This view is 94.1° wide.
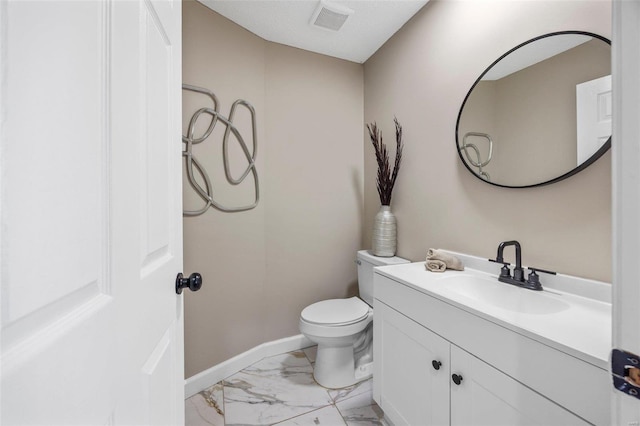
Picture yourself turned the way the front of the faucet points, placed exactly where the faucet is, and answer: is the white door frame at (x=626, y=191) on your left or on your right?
on your left

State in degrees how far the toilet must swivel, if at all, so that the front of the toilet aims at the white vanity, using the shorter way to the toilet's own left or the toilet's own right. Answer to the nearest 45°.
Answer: approximately 90° to the toilet's own left

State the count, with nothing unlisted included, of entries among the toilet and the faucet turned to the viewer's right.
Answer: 0

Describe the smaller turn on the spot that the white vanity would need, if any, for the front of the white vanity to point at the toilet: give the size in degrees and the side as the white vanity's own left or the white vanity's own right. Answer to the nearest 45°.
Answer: approximately 90° to the white vanity's own right

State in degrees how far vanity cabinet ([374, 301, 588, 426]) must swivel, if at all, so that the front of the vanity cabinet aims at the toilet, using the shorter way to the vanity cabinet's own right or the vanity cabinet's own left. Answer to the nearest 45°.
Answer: approximately 90° to the vanity cabinet's own right

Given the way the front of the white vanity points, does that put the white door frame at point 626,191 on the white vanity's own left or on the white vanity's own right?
on the white vanity's own left

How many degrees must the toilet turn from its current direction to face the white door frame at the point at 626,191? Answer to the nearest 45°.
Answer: approximately 45° to its left

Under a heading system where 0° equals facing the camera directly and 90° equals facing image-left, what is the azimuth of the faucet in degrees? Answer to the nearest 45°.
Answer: approximately 45°
